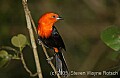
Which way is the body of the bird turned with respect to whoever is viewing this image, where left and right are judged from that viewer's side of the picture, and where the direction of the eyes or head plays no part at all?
facing the viewer and to the left of the viewer

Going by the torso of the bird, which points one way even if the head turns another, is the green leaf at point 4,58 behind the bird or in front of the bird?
in front

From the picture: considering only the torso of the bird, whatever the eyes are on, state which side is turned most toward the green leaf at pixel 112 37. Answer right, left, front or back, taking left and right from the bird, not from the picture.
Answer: left
